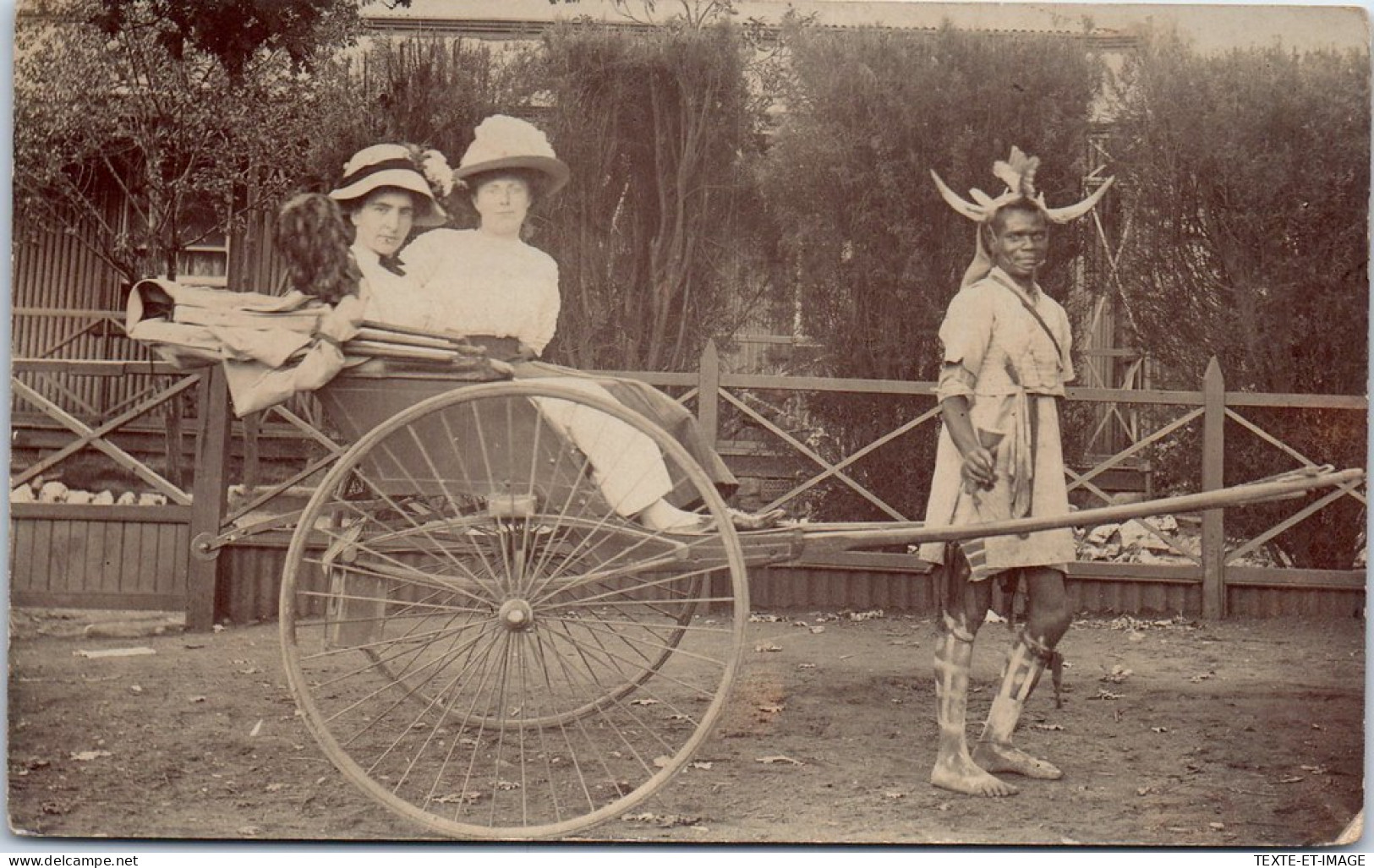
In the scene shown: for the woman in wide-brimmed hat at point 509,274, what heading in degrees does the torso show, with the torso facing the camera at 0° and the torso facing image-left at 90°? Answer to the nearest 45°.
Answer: approximately 315°

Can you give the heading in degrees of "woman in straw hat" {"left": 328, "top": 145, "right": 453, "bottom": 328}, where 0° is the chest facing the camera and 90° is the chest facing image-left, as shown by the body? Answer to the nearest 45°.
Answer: approximately 315°

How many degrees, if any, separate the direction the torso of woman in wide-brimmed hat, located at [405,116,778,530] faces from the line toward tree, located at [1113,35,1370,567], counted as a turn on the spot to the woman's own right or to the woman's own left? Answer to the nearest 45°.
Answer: approximately 45° to the woman's own left

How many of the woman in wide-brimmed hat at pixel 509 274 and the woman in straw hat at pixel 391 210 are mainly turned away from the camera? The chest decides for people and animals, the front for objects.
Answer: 0

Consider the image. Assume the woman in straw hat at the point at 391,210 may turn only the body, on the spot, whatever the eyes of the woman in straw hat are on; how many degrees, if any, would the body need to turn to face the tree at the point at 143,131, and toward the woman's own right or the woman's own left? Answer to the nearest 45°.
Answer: approximately 180°

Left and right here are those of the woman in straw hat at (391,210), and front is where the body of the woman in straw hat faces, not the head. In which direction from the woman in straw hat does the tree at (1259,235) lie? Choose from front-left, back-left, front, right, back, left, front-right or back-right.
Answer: front-left
